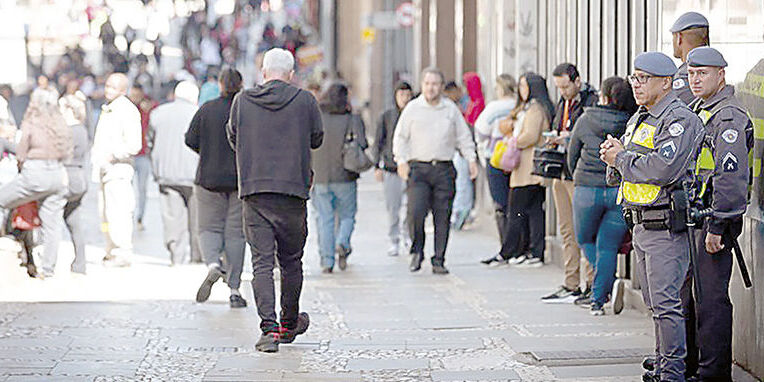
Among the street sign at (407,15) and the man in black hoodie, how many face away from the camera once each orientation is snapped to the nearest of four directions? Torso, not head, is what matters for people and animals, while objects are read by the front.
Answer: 1

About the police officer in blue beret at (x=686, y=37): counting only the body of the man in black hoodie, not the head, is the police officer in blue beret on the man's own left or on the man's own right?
on the man's own right

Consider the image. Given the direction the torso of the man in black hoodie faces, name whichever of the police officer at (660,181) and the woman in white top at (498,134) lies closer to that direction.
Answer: the woman in white top

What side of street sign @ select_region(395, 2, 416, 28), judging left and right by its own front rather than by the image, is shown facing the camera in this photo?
front

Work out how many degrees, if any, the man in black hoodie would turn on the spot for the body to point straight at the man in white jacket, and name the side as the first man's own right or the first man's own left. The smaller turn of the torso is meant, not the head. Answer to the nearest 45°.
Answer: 0° — they already face them

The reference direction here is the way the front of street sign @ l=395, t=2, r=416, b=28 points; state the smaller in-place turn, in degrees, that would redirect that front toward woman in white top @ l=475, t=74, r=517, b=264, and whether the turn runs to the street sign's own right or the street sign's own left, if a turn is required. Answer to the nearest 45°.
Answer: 0° — it already faces them

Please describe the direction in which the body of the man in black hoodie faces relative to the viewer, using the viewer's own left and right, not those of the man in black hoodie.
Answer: facing away from the viewer

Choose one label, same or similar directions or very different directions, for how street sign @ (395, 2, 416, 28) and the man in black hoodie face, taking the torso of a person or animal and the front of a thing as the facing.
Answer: very different directions

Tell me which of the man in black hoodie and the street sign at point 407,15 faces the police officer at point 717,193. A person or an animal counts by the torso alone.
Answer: the street sign

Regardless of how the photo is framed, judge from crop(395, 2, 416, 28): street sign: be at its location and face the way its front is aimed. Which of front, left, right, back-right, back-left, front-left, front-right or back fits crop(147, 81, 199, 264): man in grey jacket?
front

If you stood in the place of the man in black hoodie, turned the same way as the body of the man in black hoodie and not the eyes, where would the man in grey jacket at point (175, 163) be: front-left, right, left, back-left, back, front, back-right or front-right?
front

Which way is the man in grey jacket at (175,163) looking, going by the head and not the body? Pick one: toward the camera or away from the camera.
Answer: away from the camera

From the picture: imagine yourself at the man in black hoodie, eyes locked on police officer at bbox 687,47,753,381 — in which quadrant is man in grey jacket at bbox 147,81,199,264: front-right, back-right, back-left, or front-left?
back-left

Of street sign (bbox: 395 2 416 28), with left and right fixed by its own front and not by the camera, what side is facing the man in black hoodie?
front

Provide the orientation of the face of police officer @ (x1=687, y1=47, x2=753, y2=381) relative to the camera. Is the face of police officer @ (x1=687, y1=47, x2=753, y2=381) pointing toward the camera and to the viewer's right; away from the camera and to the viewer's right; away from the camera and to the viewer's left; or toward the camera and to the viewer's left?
toward the camera and to the viewer's left

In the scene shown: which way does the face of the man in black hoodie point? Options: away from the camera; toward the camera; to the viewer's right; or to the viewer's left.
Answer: away from the camera

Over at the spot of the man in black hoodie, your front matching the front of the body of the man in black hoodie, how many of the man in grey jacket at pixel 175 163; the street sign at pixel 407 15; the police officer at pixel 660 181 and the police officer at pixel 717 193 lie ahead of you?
2
